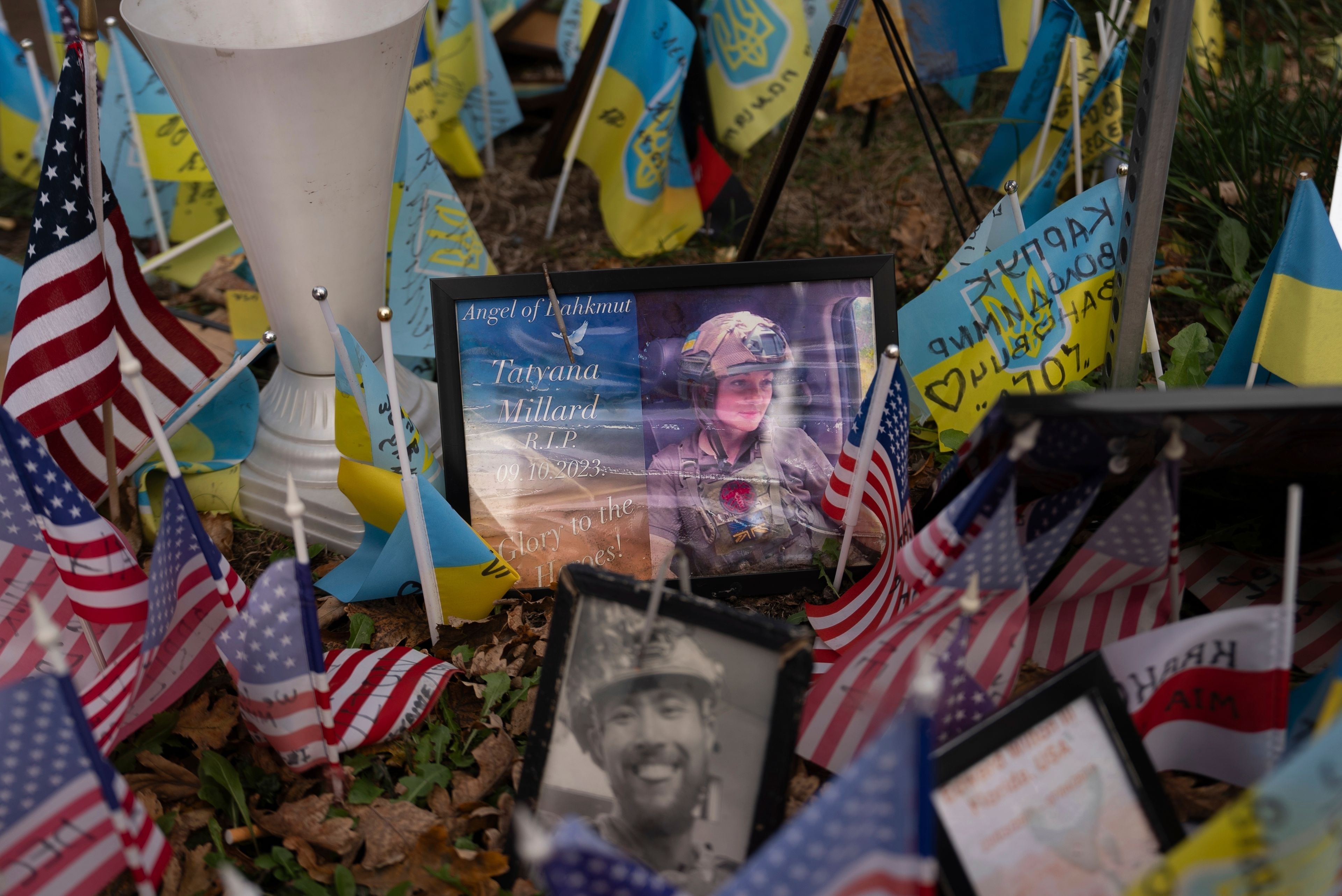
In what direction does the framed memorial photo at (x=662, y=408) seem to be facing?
toward the camera

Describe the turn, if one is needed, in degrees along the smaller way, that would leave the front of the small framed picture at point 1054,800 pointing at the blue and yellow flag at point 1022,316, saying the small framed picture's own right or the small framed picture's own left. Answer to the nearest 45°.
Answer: approximately 180°

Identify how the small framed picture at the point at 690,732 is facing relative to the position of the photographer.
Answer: facing the viewer

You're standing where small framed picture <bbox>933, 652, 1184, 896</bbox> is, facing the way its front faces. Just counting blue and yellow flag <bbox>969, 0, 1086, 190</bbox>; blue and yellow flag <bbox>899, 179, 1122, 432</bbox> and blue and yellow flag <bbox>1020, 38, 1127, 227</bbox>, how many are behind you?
3

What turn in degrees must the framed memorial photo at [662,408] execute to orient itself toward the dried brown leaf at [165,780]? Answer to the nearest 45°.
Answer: approximately 45° to its right

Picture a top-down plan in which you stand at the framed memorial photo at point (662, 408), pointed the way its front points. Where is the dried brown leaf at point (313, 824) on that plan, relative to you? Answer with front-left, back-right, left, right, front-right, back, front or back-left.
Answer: front-right

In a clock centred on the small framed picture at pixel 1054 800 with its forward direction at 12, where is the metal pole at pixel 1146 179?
The metal pole is roughly at 6 o'clock from the small framed picture.

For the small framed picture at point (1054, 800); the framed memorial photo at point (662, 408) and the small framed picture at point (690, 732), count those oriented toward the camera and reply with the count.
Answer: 3

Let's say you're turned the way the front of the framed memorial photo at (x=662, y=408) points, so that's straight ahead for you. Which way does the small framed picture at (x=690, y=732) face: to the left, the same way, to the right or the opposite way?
the same way

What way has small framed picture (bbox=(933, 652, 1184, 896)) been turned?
toward the camera

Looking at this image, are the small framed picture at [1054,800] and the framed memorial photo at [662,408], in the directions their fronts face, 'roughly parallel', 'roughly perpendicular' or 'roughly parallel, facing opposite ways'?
roughly parallel

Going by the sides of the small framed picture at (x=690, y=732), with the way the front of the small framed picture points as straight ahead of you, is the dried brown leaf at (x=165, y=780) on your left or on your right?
on your right

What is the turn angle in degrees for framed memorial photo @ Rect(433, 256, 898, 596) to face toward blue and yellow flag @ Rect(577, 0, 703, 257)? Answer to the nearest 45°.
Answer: approximately 180°

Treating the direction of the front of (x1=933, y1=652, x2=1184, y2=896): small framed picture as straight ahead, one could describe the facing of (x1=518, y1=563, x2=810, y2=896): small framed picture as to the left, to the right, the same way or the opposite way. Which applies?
the same way
